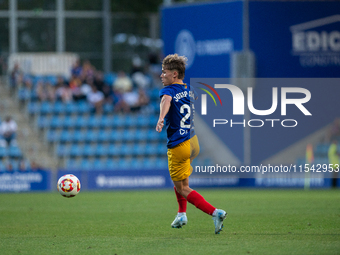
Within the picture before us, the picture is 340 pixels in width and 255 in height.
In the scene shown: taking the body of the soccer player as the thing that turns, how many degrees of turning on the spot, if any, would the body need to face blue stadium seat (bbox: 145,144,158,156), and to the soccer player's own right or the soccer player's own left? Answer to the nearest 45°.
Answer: approximately 45° to the soccer player's own right

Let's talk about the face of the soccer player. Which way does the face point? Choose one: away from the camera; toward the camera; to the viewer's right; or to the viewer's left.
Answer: to the viewer's left

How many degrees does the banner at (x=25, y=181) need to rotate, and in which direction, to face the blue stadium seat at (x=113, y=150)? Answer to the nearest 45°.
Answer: approximately 135° to its left

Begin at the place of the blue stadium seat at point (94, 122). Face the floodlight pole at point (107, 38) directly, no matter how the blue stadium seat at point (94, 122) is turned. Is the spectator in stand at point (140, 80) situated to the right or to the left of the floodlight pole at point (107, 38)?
right

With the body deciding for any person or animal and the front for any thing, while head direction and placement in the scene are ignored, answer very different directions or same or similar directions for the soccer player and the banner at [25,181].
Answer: very different directions

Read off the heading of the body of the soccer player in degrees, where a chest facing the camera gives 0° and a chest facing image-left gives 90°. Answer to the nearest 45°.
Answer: approximately 135°

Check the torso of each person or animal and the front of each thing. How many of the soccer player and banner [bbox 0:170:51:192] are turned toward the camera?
1

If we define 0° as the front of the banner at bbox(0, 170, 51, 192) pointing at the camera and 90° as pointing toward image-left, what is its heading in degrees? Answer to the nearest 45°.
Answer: approximately 0°

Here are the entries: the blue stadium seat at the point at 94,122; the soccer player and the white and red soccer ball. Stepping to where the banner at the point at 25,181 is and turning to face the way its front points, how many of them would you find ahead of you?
2

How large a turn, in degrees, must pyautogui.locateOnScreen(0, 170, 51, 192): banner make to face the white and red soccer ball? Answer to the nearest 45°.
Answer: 0° — it already faces it

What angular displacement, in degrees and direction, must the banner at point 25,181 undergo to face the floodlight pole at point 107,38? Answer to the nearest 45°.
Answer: approximately 135° to its left

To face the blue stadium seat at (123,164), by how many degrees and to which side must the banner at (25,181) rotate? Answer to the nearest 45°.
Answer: approximately 135° to its left

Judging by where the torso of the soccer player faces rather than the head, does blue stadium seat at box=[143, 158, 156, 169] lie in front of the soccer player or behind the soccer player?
in front

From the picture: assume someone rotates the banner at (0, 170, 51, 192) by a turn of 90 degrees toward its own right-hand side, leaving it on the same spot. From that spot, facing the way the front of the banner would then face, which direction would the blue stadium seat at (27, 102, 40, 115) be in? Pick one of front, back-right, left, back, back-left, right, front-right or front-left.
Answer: right
